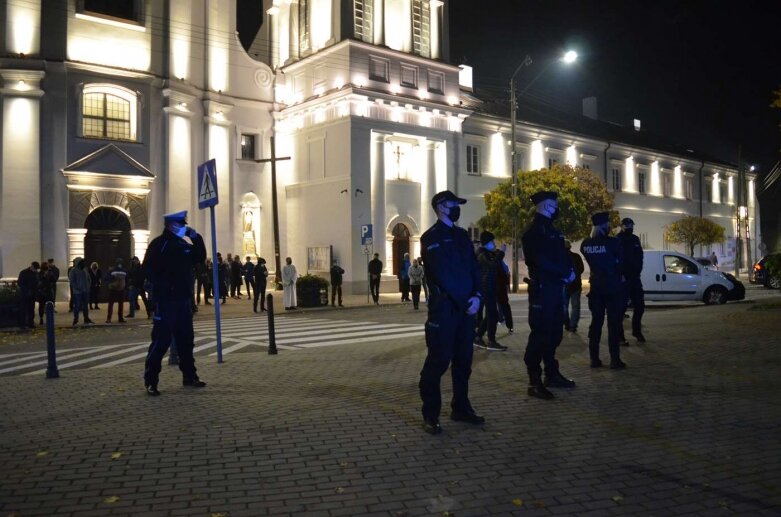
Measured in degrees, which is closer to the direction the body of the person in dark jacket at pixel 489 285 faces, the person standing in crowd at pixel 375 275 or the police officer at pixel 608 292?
the police officer

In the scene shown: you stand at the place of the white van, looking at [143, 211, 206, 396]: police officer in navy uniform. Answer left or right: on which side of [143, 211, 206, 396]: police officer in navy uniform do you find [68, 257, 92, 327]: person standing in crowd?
right

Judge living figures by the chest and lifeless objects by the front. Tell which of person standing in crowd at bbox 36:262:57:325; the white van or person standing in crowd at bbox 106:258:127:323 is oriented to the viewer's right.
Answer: the white van

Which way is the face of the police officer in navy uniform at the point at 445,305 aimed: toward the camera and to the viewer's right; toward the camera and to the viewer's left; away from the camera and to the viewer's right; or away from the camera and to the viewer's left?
toward the camera and to the viewer's right

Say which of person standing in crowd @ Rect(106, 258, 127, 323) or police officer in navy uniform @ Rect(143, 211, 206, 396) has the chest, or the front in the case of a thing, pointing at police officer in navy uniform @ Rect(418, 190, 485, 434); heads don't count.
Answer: police officer in navy uniform @ Rect(143, 211, 206, 396)

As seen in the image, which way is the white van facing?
to the viewer's right

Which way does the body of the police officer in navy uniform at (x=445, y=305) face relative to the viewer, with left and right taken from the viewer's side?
facing the viewer and to the right of the viewer
